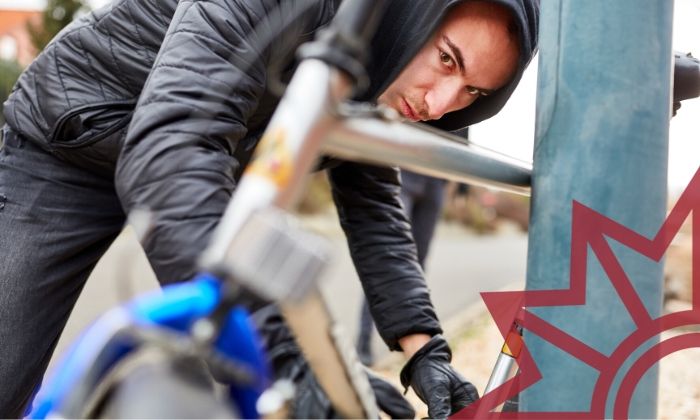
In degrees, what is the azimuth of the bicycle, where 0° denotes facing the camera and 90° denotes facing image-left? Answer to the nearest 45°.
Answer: approximately 45°

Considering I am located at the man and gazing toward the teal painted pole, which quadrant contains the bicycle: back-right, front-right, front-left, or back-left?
front-right

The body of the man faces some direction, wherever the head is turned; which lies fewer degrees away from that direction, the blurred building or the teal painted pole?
the teal painted pole

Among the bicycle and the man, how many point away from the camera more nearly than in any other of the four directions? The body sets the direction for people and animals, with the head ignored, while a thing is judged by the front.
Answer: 0

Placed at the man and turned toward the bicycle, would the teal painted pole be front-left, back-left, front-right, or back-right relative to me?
front-left

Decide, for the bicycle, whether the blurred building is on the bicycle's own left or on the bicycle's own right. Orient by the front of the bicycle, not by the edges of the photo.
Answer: on the bicycle's own right

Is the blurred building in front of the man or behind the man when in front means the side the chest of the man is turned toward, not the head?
behind

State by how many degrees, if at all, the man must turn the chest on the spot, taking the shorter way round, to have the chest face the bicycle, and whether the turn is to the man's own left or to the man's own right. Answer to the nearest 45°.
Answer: approximately 45° to the man's own right

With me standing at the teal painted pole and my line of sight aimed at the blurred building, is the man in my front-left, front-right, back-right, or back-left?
front-left

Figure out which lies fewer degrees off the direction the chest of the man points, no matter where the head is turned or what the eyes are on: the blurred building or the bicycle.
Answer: the bicycle
